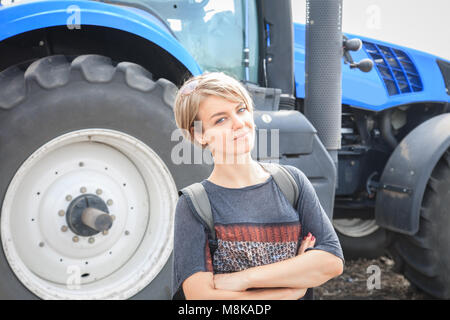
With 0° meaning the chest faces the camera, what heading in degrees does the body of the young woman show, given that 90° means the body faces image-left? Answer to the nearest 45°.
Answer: approximately 0°

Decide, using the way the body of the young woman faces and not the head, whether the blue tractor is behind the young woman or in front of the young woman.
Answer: behind
